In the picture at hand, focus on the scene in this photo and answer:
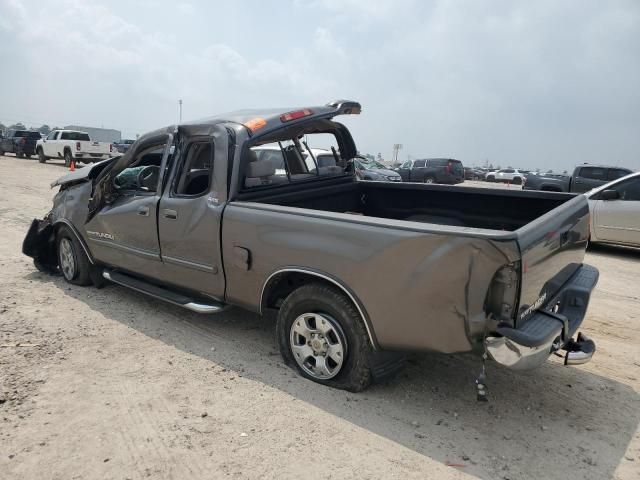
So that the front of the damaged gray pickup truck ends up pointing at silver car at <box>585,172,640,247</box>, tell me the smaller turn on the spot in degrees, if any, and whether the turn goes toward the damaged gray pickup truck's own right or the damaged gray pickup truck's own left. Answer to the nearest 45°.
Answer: approximately 90° to the damaged gray pickup truck's own right

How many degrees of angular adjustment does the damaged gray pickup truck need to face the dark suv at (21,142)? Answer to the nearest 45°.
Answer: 0° — it already faces it

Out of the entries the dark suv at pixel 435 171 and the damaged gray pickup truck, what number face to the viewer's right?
0

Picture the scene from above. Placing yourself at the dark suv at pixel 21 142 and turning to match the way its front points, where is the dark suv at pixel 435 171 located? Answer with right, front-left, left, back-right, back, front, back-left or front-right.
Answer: back

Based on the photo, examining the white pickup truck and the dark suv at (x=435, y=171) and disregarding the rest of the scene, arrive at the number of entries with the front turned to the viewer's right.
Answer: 0

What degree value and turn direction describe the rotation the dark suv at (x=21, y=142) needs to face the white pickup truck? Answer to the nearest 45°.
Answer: approximately 135° to its left

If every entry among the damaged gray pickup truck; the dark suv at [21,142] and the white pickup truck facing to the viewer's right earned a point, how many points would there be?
0

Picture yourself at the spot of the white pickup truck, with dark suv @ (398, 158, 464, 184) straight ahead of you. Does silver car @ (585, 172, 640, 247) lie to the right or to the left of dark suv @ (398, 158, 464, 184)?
right

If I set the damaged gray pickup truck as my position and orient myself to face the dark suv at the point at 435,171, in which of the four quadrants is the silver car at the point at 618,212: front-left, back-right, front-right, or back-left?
front-right

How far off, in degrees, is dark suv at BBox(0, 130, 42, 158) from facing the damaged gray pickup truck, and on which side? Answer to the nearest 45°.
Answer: approximately 135° to its left

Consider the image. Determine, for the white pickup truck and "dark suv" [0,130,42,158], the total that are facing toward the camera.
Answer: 0

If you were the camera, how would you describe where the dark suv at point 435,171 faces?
facing away from the viewer and to the left of the viewer

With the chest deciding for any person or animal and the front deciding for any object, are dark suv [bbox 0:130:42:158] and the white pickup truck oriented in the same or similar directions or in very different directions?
same or similar directions

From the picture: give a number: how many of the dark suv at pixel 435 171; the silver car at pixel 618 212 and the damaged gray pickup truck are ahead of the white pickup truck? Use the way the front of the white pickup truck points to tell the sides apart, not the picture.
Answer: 0

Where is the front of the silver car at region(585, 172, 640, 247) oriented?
to the viewer's left

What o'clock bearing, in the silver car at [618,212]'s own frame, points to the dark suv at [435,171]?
The dark suv is roughly at 2 o'clock from the silver car.

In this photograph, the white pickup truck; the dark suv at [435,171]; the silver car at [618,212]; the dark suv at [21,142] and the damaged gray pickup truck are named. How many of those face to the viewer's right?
0

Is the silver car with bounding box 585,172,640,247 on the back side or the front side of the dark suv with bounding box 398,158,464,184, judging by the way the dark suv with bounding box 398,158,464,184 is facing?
on the back side
